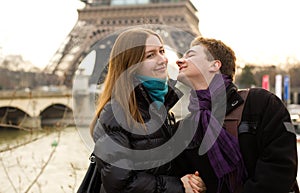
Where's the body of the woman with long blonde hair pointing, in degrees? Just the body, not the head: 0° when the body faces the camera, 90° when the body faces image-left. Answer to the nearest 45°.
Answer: approximately 315°

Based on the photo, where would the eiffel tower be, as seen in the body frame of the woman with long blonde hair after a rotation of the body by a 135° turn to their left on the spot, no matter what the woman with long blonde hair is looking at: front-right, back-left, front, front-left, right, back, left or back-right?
front
